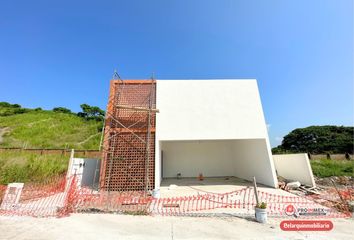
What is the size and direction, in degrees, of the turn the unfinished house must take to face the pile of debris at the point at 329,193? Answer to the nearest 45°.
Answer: approximately 90° to its left

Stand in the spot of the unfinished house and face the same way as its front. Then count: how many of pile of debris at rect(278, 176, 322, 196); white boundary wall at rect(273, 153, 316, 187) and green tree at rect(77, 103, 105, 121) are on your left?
2

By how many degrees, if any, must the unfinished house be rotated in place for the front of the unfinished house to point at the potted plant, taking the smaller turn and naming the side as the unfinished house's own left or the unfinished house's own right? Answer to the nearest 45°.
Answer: approximately 45° to the unfinished house's own left

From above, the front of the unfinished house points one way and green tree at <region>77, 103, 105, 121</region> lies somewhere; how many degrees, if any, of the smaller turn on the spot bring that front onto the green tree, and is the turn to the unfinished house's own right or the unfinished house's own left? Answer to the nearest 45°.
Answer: approximately 135° to the unfinished house's own right

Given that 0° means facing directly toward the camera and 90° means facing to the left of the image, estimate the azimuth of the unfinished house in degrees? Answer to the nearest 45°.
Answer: approximately 0°

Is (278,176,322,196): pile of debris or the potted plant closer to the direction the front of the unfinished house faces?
the potted plant

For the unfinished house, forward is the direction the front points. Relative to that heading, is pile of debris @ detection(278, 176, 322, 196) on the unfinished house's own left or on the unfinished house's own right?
on the unfinished house's own left

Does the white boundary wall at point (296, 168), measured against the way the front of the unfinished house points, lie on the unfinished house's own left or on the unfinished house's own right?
on the unfinished house's own left
